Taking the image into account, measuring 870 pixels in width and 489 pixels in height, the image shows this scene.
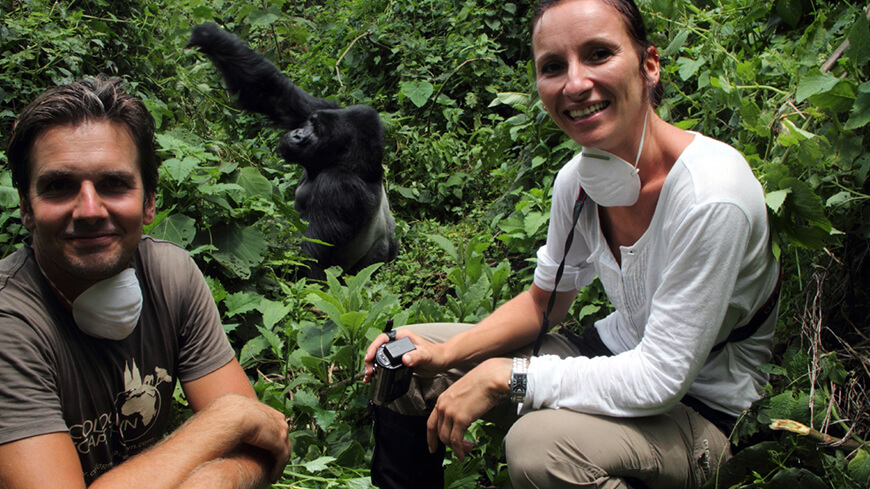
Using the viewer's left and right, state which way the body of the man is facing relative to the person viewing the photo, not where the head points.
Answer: facing the viewer and to the right of the viewer

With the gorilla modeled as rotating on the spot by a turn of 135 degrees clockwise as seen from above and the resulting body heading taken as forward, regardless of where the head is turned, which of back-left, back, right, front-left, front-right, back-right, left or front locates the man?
back-right

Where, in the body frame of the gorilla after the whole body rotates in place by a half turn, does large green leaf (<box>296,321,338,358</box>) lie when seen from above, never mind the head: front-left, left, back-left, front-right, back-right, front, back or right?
right

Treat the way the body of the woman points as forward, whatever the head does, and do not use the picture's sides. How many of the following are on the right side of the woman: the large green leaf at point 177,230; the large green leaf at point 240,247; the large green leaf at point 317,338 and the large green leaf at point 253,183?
4

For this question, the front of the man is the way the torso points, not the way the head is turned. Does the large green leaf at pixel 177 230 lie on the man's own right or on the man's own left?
on the man's own left

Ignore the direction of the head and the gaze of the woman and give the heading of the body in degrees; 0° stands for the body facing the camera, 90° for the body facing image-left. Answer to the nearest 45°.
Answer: approximately 45°

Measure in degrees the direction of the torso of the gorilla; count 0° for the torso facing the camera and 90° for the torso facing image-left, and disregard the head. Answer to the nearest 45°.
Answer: approximately 90°
